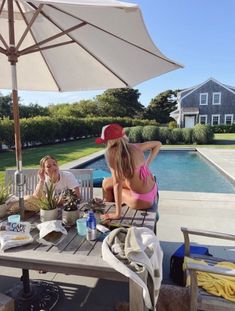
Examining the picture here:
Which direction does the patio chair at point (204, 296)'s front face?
to the viewer's left

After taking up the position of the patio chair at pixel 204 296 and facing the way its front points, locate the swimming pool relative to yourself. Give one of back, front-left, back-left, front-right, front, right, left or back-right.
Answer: right

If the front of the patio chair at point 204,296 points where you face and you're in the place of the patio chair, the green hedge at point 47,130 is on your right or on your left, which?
on your right

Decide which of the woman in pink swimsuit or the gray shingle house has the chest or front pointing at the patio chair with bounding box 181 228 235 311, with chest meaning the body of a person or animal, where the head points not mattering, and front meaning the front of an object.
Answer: the gray shingle house

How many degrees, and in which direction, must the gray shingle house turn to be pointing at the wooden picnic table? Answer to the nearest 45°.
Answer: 0° — it already faces it

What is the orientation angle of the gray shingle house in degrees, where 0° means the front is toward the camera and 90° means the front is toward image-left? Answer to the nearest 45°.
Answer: approximately 0°

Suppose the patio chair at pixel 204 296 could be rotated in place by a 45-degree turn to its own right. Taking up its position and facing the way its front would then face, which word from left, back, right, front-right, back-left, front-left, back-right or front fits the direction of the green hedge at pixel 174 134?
front-right

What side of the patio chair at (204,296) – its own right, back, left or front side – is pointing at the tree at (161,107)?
right

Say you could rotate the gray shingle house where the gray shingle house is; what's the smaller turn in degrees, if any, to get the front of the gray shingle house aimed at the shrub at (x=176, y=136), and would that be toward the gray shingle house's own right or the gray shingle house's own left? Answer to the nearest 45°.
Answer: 0° — it already faces it

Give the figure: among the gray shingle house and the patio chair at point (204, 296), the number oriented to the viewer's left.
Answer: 1

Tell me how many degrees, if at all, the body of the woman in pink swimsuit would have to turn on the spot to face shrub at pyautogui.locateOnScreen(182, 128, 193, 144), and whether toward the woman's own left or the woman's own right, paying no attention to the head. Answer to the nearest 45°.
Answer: approximately 45° to the woman's own right

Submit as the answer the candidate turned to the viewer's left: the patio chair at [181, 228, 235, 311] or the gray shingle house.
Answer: the patio chair

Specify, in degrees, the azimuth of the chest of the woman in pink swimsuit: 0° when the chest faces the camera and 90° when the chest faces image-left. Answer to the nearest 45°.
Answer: approximately 135°

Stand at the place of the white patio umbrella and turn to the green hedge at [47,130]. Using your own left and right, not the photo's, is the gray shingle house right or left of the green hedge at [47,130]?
right

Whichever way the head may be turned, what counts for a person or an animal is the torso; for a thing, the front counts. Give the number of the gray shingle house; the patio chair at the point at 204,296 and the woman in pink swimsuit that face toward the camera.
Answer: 1
